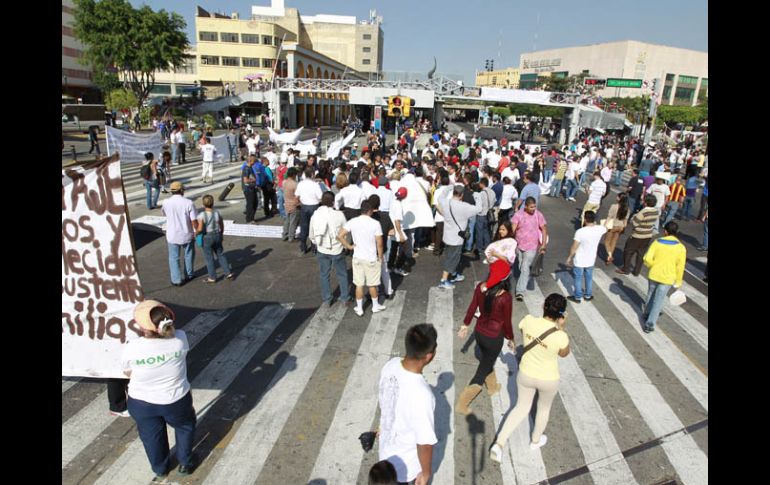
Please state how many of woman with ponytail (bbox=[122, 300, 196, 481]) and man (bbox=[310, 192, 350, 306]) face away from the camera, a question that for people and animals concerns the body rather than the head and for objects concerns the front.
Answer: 2

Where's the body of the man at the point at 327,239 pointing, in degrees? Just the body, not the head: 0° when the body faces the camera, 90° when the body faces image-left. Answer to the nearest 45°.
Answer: approximately 180°

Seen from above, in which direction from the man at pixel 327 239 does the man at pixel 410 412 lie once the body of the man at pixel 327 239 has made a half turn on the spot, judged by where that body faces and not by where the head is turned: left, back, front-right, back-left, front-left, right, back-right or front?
front

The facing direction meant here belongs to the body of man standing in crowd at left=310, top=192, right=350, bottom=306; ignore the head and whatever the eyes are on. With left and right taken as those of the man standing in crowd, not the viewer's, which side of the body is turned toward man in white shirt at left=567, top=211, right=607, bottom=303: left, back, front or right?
right

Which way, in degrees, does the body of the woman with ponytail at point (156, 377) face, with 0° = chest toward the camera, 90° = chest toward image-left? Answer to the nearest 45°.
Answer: approximately 180°
